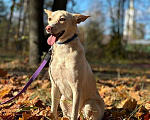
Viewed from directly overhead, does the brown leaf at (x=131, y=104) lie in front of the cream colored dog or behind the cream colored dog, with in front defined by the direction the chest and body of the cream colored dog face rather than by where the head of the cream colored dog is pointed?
behind

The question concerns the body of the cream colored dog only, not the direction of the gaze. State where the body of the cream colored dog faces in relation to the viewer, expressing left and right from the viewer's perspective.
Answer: facing the viewer and to the left of the viewer
